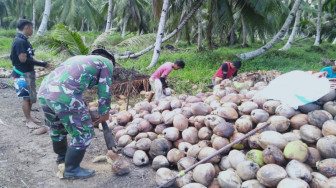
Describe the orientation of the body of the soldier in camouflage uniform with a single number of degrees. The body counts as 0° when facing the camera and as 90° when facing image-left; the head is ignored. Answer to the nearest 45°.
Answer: approximately 270°

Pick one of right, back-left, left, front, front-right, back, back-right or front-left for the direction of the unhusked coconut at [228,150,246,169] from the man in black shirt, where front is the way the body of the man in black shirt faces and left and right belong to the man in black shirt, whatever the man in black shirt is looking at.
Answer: front-right

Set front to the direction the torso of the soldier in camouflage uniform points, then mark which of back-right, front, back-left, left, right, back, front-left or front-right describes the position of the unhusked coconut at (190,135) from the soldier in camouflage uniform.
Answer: front

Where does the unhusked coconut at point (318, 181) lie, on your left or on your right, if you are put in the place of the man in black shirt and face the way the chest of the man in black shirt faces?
on your right

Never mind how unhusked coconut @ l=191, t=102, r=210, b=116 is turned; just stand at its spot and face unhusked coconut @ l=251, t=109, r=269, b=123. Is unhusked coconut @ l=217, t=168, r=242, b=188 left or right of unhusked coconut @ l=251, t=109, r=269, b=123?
right

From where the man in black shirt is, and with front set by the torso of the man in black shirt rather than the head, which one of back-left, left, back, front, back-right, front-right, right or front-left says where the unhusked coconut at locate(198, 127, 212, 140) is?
front-right

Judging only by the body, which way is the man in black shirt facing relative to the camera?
to the viewer's right

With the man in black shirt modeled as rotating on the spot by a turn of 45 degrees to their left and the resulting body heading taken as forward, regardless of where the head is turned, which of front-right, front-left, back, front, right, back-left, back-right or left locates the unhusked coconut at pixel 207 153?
right
